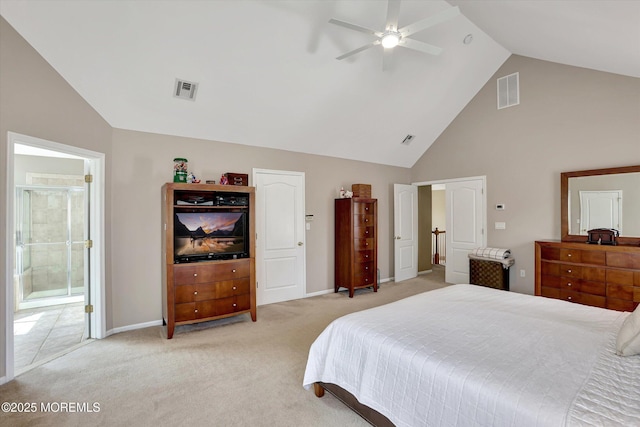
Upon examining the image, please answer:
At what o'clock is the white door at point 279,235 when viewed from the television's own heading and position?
The white door is roughly at 8 o'clock from the television.

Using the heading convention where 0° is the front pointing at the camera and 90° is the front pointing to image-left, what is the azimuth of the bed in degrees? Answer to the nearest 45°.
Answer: approximately 135°

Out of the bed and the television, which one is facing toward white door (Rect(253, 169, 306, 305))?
the bed

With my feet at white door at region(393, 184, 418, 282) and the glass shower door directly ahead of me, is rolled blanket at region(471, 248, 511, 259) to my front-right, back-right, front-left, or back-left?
back-left

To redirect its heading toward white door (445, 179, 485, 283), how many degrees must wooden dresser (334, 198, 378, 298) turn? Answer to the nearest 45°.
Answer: approximately 45° to its left

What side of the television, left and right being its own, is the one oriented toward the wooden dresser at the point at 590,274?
left

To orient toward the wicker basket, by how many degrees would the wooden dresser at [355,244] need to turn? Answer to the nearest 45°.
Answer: approximately 45° to its left

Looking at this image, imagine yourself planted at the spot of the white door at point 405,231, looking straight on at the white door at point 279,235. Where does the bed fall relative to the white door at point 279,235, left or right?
left

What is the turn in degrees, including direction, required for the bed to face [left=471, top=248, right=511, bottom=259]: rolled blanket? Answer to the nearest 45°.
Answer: approximately 45° to its right

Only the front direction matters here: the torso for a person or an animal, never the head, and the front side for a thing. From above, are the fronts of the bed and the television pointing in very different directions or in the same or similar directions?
very different directions

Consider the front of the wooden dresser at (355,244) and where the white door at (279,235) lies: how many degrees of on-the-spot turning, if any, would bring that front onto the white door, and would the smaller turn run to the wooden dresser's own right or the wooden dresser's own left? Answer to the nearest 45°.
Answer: approximately 90° to the wooden dresser's own right

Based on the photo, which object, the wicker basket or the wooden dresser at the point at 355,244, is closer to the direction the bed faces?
the wooden dresser

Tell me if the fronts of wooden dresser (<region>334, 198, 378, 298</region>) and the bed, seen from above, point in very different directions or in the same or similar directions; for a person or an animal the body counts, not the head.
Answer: very different directions
